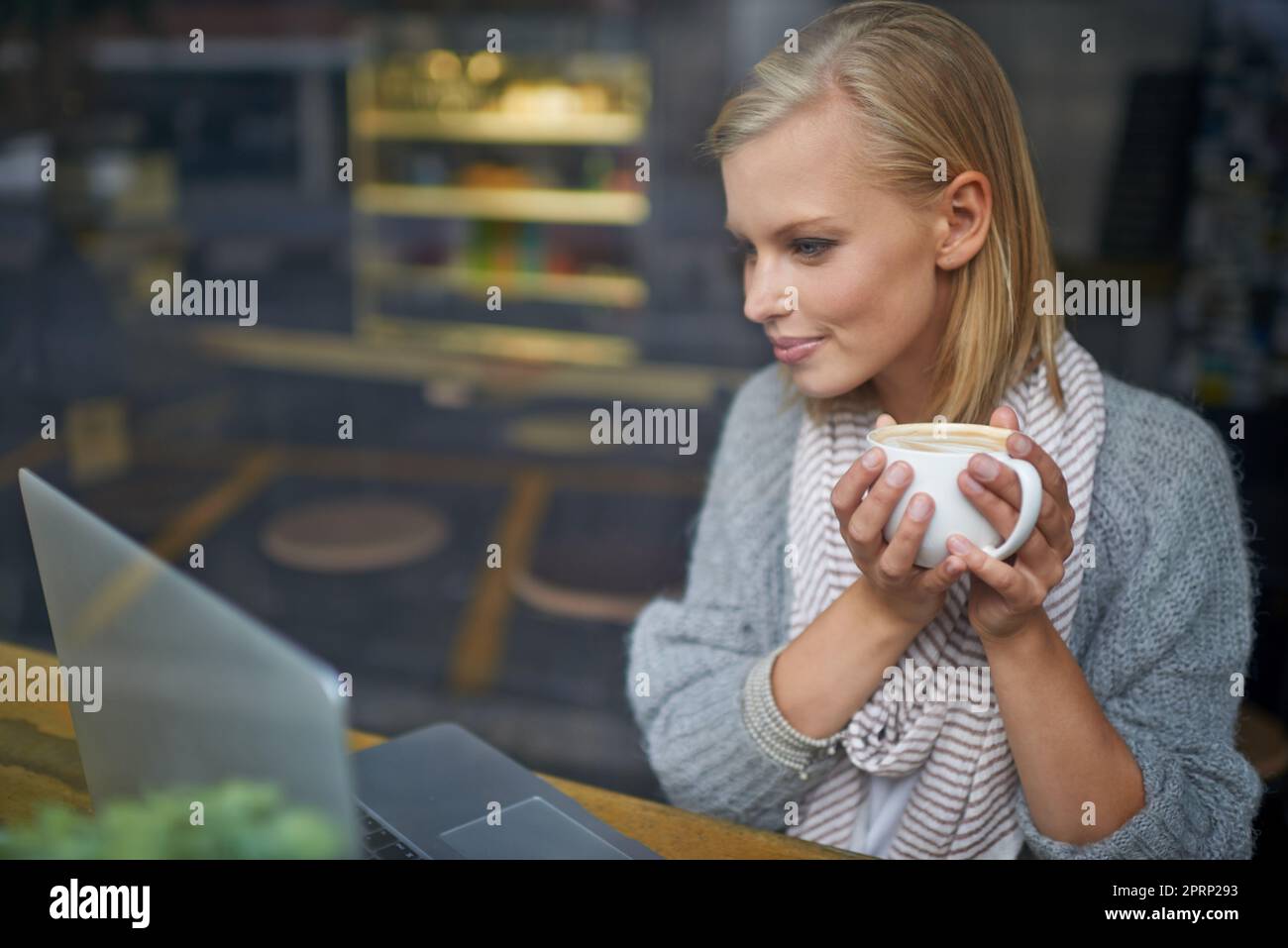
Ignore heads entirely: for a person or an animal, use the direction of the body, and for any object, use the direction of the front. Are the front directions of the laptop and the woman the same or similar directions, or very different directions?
very different directions

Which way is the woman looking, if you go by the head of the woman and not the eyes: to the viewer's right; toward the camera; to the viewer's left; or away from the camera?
to the viewer's left

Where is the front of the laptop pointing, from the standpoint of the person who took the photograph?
facing away from the viewer and to the right of the viewer
